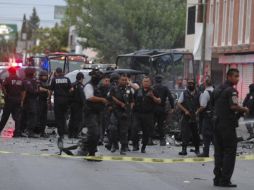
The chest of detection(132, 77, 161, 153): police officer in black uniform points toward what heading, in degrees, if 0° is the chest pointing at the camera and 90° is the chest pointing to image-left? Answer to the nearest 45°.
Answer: approximately 0°

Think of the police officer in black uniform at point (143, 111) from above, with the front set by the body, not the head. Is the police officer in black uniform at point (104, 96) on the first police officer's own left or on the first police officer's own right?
on the first police officer's own right

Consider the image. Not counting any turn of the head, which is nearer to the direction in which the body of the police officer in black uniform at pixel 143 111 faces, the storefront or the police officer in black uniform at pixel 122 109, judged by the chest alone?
the police officer in black uniform
